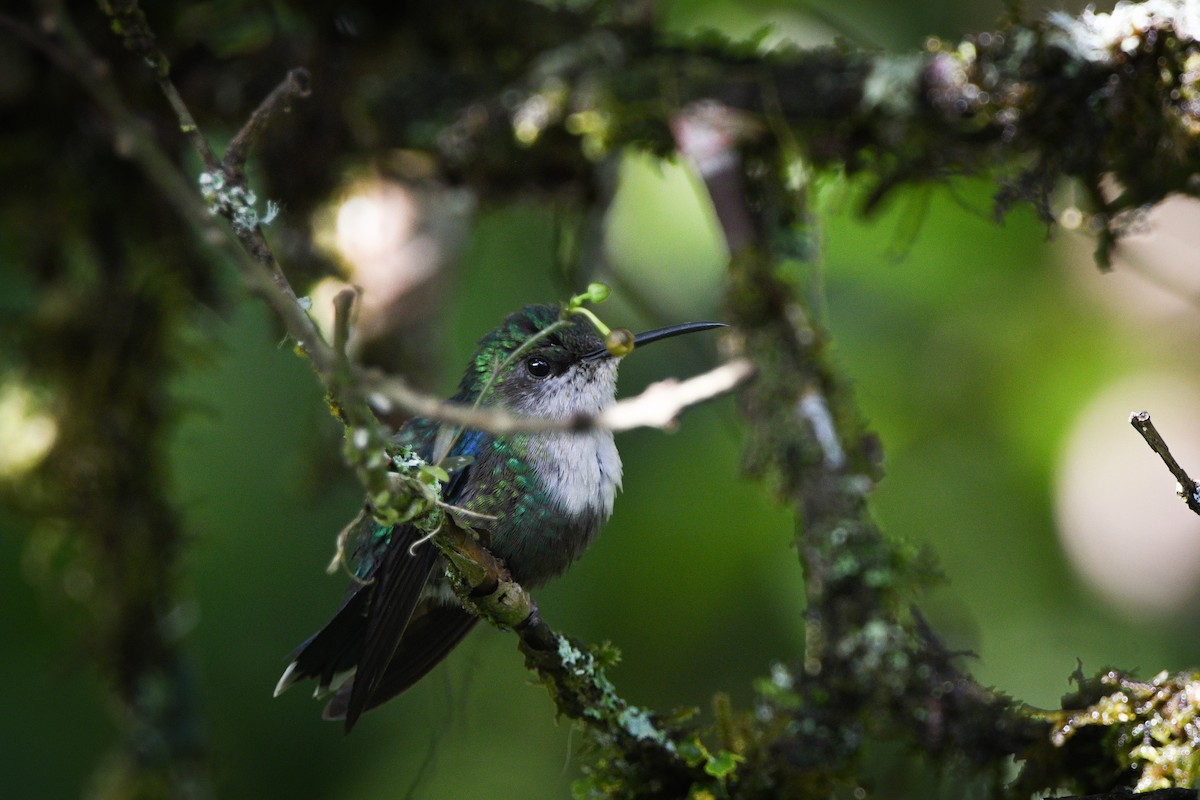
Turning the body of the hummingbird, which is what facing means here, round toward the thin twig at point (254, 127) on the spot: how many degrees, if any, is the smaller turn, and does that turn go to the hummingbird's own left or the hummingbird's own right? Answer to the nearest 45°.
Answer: approximately 90° to the hummingbird's own right

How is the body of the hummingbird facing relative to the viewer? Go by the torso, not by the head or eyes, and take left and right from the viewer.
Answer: facing to the right of the viewer
